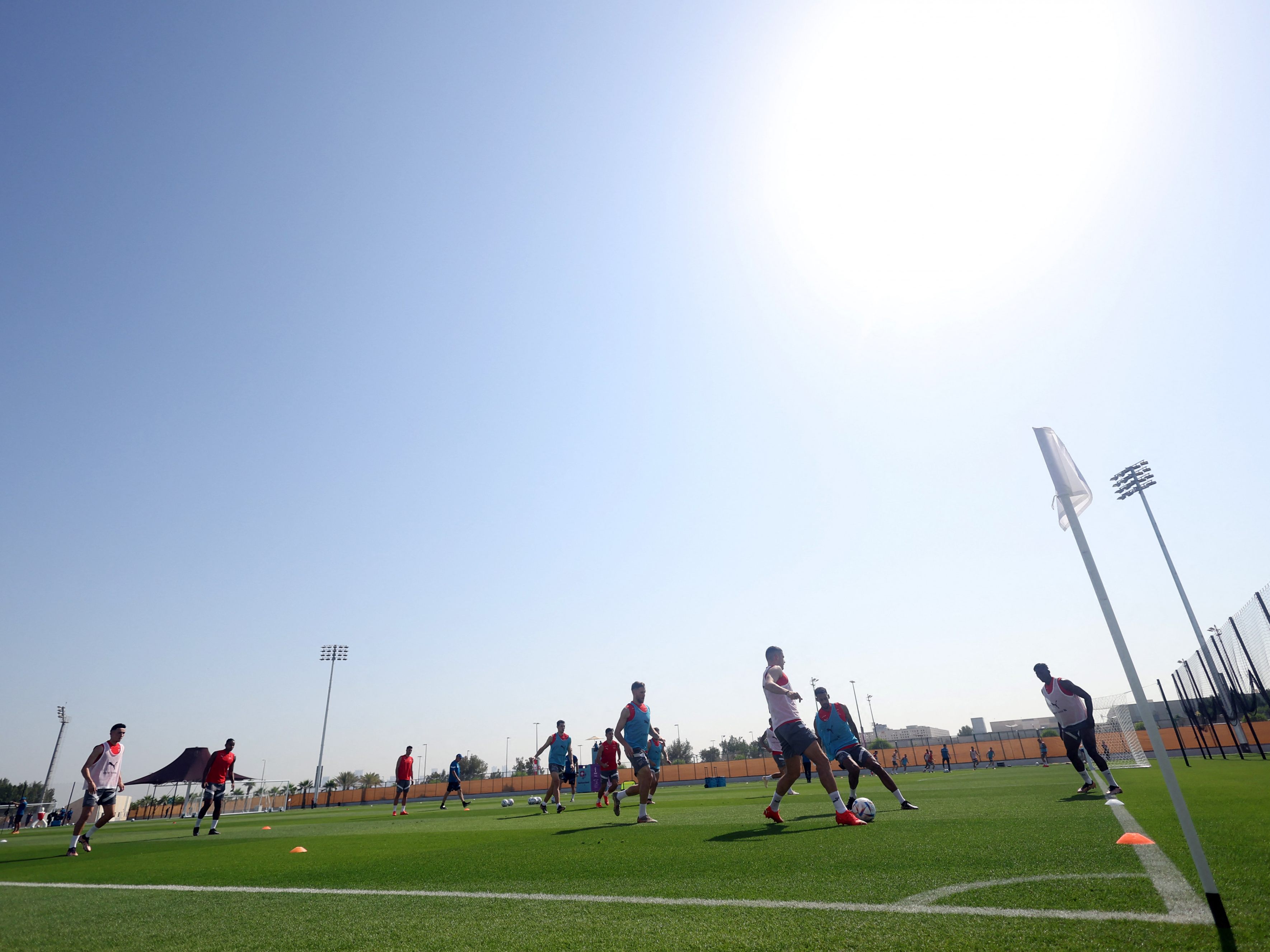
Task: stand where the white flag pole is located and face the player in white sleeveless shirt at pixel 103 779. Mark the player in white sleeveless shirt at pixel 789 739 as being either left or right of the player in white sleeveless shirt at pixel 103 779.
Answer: right

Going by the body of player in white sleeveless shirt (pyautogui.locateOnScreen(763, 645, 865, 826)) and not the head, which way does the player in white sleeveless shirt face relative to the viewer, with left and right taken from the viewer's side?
facing to the right of the viewer

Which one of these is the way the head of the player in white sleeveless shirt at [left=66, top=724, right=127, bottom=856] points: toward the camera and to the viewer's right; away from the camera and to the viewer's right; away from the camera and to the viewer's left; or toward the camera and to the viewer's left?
toward the camera and to the viewer's right

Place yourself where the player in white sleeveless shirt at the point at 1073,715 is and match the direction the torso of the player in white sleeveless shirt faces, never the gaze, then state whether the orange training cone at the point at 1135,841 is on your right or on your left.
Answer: on your left

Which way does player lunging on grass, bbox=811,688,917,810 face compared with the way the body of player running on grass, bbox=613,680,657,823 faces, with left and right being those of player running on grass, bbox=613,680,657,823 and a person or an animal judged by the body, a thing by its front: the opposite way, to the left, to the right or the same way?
to the right

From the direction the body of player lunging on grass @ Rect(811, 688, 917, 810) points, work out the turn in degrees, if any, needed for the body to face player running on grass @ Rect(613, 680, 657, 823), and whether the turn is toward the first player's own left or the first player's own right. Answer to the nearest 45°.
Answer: approximately 45° to the first player's own right

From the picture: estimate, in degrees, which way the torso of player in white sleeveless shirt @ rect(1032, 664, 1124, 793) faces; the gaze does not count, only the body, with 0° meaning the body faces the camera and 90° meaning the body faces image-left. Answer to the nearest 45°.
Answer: approximately 45°

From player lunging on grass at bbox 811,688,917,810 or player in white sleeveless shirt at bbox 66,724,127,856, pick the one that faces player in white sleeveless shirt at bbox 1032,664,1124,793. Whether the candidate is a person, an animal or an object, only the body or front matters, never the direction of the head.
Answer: player in white sleeveless shirt at bbox 66,724,127,856
